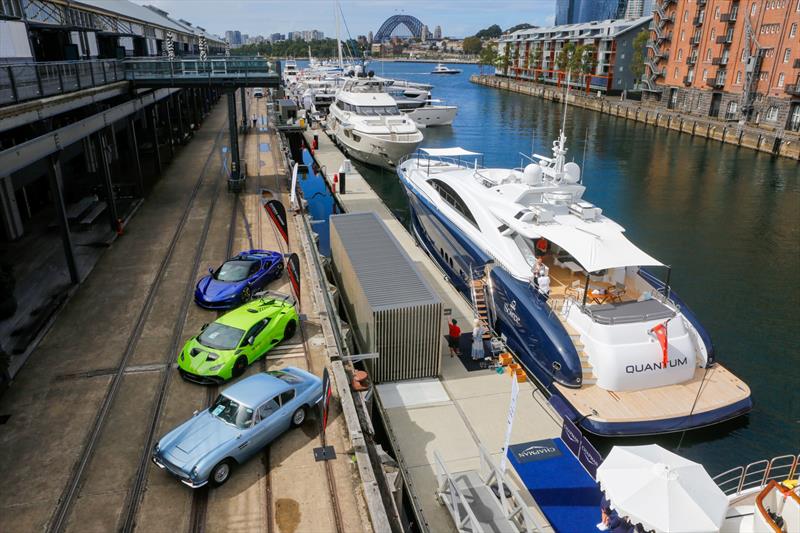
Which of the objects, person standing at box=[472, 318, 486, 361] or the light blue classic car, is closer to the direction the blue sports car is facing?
the light blue classic car

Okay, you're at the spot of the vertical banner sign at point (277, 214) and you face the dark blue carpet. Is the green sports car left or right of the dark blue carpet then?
right

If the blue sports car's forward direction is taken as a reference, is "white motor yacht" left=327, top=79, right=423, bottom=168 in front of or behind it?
behind

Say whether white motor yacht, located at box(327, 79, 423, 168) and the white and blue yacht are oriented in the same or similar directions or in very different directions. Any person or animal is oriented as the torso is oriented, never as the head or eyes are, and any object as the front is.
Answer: very different directions

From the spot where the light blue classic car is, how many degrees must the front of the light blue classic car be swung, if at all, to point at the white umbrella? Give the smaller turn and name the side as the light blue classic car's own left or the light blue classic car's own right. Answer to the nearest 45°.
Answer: approximately 90° to the light blue classic car's own left

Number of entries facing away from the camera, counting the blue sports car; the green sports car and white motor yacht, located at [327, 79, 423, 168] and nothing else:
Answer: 0

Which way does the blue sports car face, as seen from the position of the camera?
facing the viewer and to the left of the viewer

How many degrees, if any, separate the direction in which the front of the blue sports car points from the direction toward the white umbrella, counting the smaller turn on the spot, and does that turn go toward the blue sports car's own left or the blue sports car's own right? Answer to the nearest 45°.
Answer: approximately 90° to the blue sports car's own left

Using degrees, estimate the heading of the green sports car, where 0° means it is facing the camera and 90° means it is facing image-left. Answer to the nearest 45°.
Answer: approximately 45°

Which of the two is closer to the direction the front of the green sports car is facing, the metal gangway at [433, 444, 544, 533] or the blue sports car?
the metal gangway

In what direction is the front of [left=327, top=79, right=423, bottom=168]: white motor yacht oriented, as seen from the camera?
facing the viewer and to the right of the viewer

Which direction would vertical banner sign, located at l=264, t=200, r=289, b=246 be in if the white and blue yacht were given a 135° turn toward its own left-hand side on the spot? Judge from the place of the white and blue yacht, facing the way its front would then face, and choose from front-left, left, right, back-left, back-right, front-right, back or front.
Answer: right

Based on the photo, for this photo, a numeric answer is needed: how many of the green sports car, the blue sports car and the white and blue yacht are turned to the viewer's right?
0
